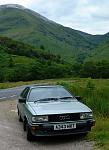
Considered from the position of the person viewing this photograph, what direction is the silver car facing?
facing the viewer and to the right of the viewer
